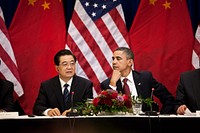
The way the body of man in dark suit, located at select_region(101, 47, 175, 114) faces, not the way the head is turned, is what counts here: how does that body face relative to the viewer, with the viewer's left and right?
facing the viewer and to the left of the viewer

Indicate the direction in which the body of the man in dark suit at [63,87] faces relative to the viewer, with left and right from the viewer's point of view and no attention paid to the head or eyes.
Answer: facing the viewer

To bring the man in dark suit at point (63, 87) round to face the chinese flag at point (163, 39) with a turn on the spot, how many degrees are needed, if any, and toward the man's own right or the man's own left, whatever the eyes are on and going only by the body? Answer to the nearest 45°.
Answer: approximately 90° to the man's own left

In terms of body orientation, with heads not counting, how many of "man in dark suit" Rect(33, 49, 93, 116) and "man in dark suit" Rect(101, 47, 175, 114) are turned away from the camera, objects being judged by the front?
0

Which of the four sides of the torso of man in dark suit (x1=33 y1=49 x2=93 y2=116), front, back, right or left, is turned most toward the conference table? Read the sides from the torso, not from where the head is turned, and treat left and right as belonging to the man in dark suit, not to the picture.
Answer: front

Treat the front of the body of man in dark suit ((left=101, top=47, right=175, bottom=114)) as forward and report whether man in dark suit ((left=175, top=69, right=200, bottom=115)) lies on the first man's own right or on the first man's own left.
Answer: on the first man's own left

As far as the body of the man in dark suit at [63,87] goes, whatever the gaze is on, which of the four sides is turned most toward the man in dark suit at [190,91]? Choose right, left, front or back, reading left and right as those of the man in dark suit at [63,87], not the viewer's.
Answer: left

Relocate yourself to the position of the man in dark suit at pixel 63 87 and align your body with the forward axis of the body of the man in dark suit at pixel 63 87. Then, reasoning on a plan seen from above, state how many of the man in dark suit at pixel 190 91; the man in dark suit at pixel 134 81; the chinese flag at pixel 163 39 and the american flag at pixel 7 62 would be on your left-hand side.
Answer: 3

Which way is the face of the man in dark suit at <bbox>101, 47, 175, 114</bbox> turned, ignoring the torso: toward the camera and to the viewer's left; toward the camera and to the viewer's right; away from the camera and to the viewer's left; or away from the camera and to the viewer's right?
toward the camera and to the viewer's left

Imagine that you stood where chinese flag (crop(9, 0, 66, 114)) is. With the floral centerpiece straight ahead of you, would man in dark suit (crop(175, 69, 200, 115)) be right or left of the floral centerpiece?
left

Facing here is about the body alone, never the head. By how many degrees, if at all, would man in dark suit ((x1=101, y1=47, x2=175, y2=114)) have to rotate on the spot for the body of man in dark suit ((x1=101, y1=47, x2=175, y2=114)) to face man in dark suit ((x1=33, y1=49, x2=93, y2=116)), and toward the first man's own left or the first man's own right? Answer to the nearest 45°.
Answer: approximately 45° to the first man's own right
